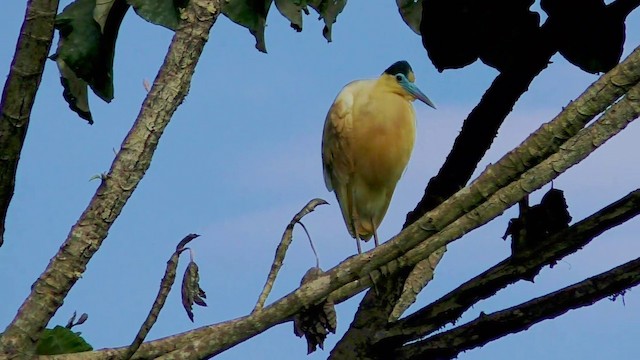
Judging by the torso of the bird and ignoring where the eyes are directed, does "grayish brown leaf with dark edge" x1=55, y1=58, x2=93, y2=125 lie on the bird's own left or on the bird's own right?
on the bird's own right

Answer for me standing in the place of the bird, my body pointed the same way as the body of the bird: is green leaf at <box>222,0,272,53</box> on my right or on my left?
on my right

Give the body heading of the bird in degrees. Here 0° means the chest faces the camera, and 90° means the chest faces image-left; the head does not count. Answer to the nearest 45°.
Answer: approximately 315°

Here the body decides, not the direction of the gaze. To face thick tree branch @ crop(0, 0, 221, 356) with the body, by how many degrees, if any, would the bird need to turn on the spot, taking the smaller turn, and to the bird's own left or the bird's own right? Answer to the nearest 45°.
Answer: approximately 135° to the bird's own right
